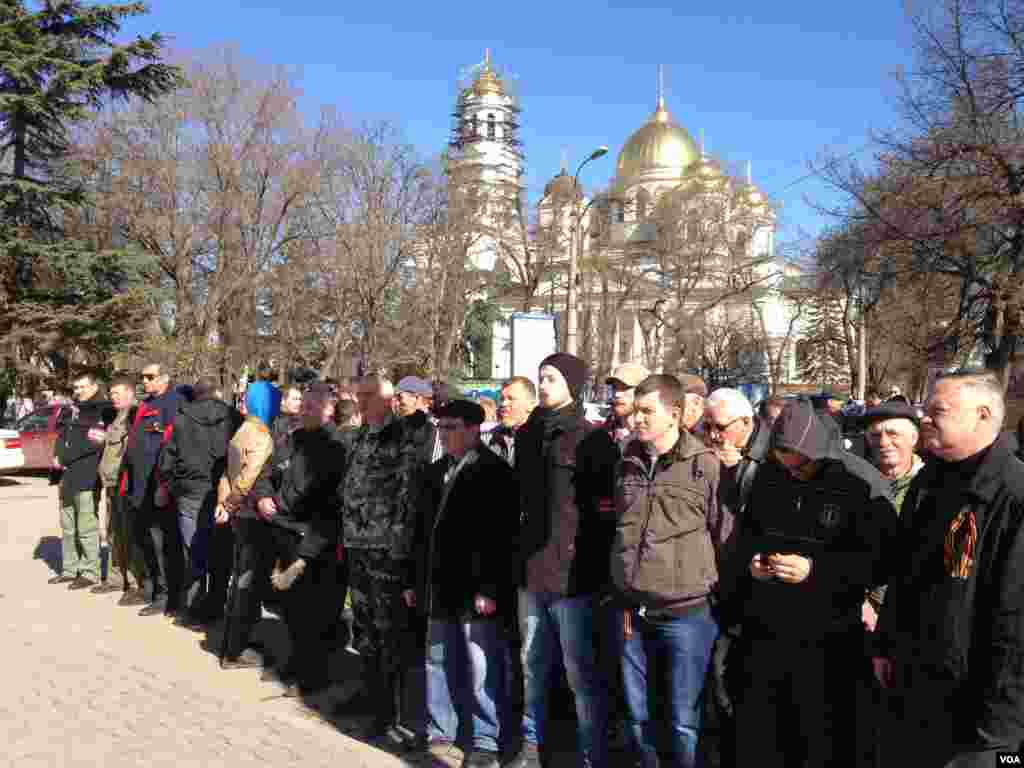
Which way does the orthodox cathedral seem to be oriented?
to the viewer's left

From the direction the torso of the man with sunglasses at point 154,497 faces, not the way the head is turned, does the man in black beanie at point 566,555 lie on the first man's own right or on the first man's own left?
on the first man's own left

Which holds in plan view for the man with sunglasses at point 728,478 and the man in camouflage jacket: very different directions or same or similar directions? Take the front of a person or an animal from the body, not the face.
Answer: same or similar directions

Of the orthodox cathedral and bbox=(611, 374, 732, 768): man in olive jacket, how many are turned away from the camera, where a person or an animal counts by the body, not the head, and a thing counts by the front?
0

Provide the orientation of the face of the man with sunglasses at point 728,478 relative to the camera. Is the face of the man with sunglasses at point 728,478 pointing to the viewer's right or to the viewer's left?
to the viewer's left

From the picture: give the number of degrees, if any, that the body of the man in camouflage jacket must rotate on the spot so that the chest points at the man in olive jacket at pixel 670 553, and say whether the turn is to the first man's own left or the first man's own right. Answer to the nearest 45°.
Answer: approximately 90° to the first man's own left

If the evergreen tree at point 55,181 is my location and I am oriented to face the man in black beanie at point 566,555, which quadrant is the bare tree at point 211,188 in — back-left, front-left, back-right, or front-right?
back-left

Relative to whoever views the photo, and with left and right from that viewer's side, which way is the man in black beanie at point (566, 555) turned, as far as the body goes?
facing the viewer and to the left of the viewer

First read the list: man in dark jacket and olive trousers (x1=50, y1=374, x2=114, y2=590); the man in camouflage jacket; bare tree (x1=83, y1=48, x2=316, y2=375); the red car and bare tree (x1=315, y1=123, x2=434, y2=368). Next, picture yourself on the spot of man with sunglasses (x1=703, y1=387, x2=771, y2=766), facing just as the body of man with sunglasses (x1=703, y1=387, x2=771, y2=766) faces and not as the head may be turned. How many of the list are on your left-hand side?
0

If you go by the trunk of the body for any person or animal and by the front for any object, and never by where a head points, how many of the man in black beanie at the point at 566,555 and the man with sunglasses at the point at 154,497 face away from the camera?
0

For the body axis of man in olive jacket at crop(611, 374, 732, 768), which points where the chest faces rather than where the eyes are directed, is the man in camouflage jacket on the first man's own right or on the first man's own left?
on the first man's own right

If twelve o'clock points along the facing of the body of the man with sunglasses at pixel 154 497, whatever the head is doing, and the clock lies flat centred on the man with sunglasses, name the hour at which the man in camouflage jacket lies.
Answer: The man in camouflage jacket is roughly at 10 o'clock from the man with sunglasses.

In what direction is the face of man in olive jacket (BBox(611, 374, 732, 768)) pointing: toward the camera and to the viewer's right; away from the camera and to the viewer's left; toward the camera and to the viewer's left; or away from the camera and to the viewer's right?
toward the camera and to the viewer's left
